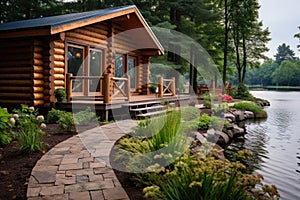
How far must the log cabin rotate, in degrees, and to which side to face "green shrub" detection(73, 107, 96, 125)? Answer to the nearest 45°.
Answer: approximately 45° to its right

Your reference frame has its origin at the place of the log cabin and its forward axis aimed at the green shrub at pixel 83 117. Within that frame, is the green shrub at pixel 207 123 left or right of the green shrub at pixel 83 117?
left

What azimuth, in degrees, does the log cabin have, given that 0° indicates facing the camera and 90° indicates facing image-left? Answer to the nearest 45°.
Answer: approximately 315°

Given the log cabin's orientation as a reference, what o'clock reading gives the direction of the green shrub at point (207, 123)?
The green shrub is roughly at 11 o'clock from the log cabin.

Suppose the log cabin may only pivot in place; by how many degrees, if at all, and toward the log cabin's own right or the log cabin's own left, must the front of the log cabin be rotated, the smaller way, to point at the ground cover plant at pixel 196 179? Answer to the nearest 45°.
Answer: approximately 45° to the log cabin's own right

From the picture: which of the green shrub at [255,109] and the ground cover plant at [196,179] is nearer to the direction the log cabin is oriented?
the ground cover plant

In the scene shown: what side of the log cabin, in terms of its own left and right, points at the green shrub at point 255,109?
left
